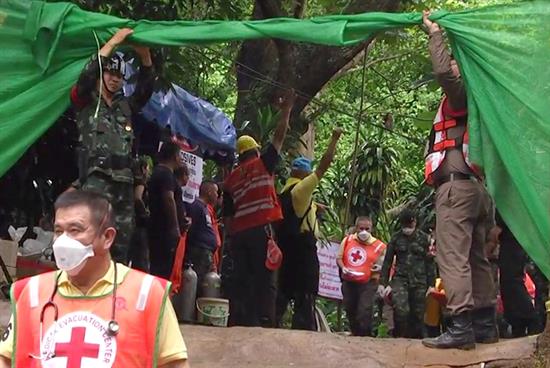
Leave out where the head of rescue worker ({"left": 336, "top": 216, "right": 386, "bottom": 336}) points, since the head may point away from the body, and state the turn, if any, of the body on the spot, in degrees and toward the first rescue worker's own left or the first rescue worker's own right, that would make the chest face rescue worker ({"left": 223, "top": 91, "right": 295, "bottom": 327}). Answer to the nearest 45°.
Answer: approximately 45° to the first rescue worker's own right

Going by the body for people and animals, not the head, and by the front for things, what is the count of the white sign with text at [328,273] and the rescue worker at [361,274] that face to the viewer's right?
0

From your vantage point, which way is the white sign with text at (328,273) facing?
toward the camera

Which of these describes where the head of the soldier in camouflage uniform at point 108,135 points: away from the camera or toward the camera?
toward the camera

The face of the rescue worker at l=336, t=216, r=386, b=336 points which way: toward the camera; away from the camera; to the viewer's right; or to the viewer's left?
toward the camera

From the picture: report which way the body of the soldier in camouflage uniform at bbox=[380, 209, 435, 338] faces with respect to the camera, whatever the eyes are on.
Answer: toward the camera

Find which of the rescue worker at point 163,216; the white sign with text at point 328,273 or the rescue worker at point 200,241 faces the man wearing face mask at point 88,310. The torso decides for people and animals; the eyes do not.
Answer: the white sign with text

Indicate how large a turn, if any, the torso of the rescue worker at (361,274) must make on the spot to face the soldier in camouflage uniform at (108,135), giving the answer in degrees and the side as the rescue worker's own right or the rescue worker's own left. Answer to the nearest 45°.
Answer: approximately 45° to the rescue worker's own right

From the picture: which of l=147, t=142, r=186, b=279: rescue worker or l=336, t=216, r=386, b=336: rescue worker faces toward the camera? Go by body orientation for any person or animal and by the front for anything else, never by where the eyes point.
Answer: l=336, t=216, r=386, b=336: rescue worker

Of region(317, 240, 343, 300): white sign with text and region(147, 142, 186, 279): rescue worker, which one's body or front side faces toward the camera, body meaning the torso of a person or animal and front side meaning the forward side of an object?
the white sign with text
